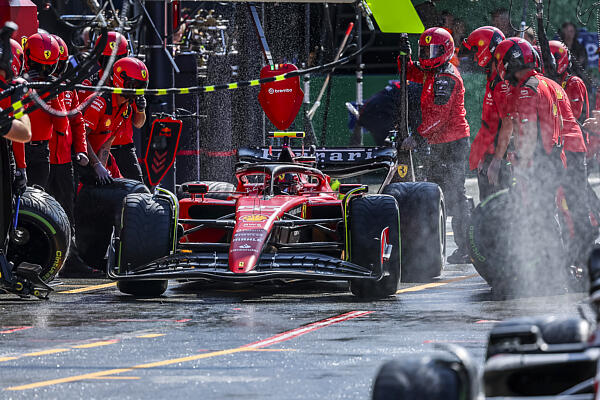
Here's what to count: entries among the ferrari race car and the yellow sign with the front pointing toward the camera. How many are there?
2

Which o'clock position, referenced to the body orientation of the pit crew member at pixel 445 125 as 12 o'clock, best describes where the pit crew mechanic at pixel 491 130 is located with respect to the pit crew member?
The pit crew mechanic is roughly at 8 o'clock from the pit crew member.

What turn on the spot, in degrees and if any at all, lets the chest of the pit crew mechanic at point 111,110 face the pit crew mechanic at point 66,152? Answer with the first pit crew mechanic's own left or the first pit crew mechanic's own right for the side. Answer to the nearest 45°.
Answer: approximately 90° to the first pit crew mechanic's own right

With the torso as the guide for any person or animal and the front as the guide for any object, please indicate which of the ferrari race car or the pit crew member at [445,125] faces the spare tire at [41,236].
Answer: the pit crew member

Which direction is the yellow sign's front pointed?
toward the camera

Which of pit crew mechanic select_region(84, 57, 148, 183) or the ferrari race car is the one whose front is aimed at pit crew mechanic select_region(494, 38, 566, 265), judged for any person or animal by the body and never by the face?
pit crew mechanic select_region(84, 57, 148, 183)

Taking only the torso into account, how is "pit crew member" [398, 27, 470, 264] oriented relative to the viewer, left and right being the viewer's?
facing the viewer and to the left of the viewer

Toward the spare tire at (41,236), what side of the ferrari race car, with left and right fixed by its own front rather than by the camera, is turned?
right

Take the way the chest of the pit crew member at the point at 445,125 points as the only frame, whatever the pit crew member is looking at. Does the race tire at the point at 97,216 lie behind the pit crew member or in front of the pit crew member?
in front

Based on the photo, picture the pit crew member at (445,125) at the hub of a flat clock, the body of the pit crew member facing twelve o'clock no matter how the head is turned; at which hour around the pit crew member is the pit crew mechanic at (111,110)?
The pit crew mechanic is roughly at 1 o'clock from the pit crew member.

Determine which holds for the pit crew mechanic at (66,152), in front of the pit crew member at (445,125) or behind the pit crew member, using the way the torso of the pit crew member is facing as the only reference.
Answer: in front

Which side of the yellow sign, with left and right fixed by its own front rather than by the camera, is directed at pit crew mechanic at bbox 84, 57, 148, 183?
right

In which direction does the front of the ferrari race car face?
toward the camera
